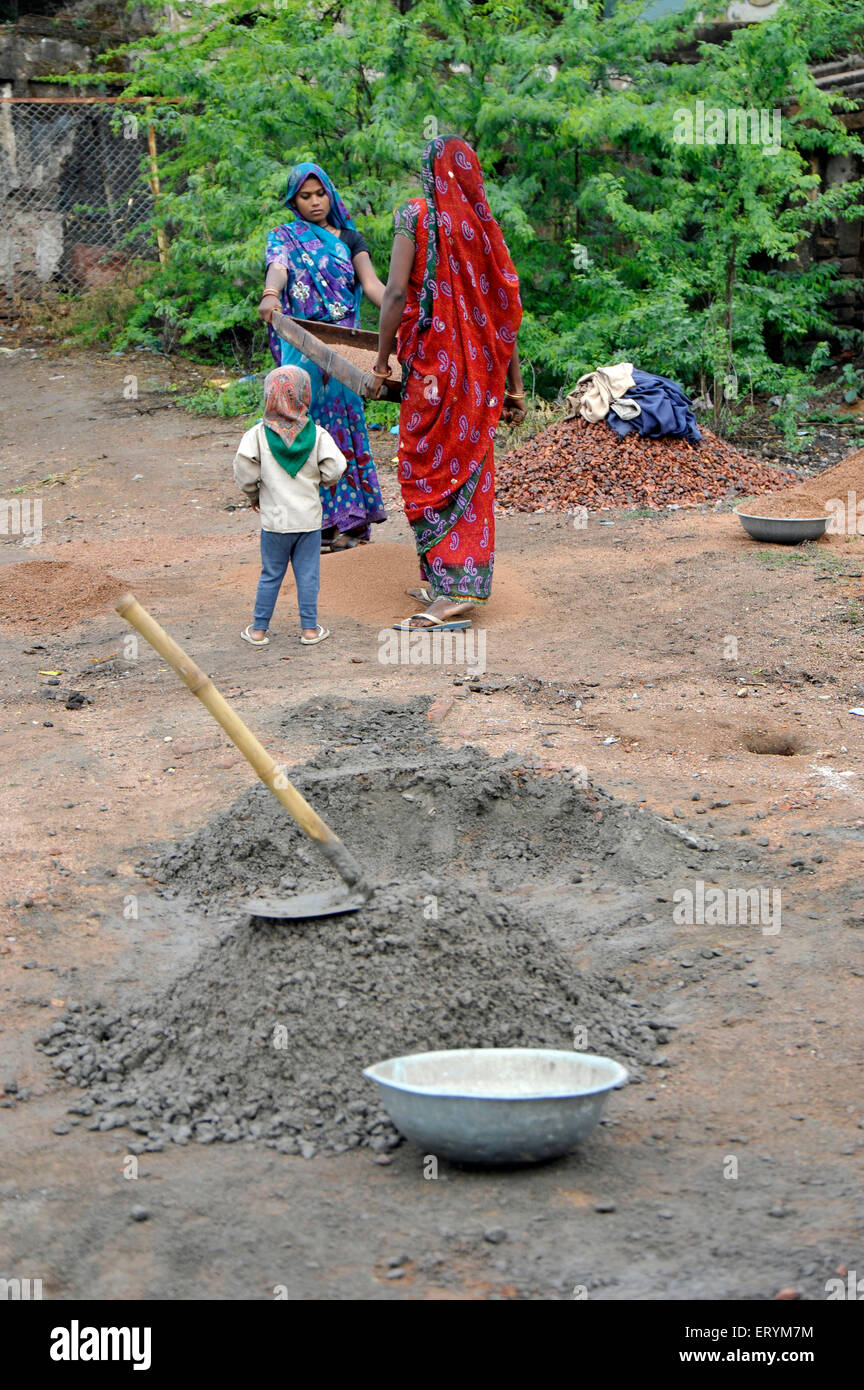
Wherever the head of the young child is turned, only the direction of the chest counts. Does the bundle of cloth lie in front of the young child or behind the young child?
in front

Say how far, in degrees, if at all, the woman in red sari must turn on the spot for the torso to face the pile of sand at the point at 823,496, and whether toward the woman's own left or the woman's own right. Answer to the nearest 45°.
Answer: approximately 90° to the woman's own right

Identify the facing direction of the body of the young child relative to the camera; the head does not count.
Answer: away from the camera

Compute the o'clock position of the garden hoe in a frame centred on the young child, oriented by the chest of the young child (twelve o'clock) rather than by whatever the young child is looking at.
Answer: The garden hoe is roughly at 6 o'clock from the young child.

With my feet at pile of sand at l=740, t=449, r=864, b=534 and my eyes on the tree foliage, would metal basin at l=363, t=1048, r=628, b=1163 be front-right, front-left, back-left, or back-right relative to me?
back-left

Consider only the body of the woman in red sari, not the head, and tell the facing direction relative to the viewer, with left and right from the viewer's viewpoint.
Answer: facing away from the viewer and to the left of the viewer

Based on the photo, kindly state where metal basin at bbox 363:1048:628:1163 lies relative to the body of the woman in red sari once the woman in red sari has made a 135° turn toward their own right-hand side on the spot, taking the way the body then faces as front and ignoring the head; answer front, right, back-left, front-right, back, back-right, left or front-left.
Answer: right

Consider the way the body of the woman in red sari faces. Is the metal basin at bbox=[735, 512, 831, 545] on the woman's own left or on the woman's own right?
on the woman's own right

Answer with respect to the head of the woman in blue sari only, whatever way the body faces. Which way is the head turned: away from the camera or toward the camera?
toward the camera

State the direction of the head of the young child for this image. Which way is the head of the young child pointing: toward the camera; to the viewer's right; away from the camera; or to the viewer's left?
away from the camera

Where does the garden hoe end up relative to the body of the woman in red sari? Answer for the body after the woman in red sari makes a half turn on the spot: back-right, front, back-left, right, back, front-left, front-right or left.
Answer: front-right

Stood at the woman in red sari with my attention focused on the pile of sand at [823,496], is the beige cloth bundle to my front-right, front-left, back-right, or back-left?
front-left

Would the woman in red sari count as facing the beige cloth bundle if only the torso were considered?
no

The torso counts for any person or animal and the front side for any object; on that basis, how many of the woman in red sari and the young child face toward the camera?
0
